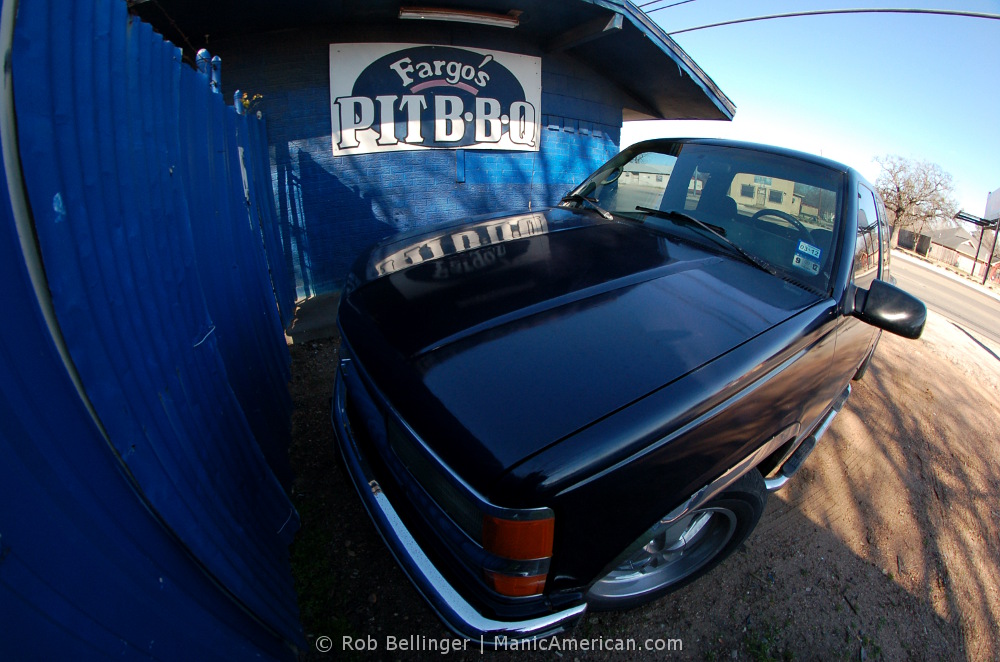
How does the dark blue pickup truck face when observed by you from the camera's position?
facing the viewer and to the left of the viewer

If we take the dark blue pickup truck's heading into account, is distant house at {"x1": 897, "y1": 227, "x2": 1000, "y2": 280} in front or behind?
behind

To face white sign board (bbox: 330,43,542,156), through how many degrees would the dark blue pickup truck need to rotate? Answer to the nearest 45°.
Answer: approximately 90° to its right

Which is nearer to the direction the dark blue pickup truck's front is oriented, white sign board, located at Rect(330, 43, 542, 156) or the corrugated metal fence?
the corrugated metal fence
